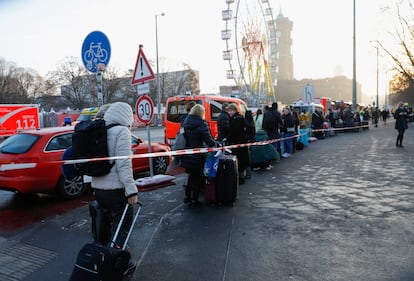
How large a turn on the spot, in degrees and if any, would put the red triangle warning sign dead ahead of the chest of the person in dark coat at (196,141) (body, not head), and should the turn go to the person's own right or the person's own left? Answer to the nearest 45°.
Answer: approximately 90° to the person's own left

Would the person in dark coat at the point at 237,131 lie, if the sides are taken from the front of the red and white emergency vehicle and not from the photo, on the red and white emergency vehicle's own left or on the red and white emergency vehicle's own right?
on the red and white emergency vehicle's own left

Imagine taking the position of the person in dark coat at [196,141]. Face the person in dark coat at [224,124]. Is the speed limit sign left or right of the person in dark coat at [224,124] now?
left

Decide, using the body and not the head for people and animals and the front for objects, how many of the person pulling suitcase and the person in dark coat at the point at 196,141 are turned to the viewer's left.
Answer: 0

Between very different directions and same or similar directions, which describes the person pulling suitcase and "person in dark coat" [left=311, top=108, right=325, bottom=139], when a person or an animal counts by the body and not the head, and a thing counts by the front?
same or similar directions

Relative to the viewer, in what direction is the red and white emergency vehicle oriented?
to the viewer's left

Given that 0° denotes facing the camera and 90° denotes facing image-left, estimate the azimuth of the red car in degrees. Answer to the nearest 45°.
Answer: approximately 225°

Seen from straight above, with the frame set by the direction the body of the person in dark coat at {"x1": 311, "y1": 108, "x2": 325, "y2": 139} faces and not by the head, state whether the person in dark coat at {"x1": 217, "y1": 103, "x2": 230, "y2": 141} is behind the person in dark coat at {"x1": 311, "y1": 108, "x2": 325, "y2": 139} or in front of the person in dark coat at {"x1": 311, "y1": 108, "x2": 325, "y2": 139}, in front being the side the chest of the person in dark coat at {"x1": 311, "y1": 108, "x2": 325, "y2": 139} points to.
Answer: behind

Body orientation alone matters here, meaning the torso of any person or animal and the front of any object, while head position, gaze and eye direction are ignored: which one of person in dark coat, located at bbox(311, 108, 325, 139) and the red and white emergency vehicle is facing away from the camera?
the person in dark coat

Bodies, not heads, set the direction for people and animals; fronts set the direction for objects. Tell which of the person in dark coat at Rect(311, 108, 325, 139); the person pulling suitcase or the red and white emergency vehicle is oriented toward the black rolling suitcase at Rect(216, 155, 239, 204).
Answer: the person pulling suitcase

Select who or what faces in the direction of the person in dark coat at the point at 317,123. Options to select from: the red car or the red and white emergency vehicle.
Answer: the red car

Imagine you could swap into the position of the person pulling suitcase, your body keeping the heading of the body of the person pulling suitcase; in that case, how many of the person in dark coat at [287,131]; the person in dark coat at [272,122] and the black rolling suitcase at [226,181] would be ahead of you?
3

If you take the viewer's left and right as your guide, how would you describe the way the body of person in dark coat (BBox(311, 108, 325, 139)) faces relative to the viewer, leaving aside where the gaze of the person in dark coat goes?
facing away from the viewer

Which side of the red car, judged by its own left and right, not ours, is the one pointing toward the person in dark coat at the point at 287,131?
front

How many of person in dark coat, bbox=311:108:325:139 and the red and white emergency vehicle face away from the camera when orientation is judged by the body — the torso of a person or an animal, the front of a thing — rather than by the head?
1

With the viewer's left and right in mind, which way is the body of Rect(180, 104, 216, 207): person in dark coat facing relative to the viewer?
facing away from the viewer and to the right of the viewer
